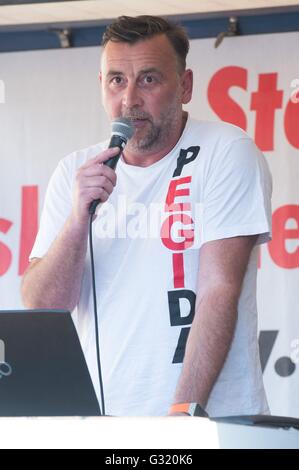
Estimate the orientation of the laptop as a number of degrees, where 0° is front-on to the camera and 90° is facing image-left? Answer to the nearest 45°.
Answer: approximately 180°

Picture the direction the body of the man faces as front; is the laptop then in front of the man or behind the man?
in front

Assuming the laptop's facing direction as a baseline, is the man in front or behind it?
in front

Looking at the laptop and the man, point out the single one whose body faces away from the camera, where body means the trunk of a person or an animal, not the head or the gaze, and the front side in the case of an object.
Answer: the laptop

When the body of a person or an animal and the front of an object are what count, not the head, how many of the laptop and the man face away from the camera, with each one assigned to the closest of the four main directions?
1
